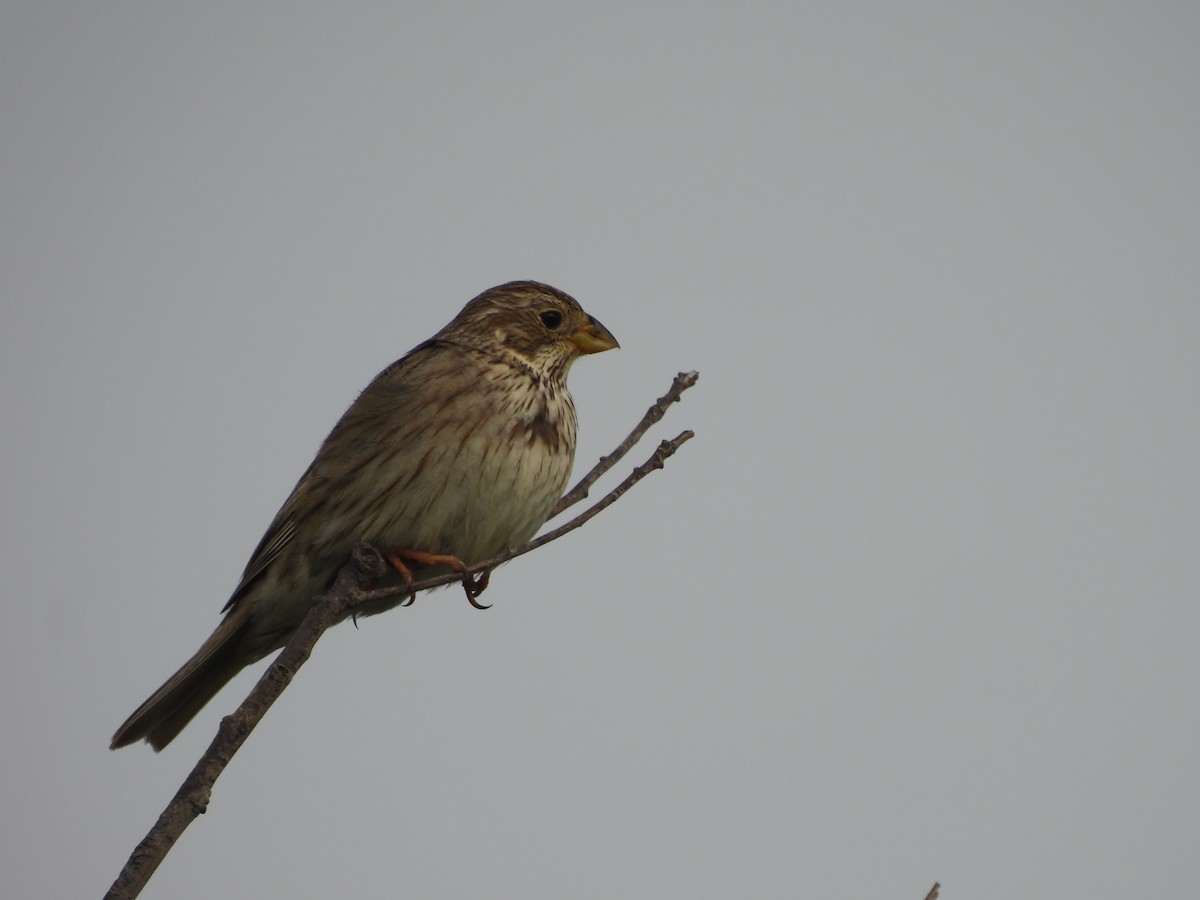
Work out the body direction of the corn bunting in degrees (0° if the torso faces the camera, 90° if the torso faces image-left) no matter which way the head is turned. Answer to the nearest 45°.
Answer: approximately 270°
